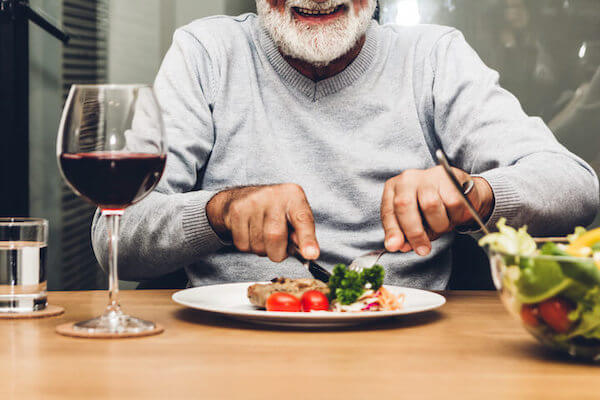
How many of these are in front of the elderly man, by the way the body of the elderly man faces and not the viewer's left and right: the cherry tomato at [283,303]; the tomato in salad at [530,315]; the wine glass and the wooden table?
4

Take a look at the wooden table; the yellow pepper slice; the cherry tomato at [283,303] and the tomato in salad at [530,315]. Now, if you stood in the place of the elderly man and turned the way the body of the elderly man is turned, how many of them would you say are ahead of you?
4

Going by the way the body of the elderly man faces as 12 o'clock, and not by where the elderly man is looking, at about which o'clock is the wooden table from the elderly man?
The wooden table is roughly at 12 o'clock from the elderly man.

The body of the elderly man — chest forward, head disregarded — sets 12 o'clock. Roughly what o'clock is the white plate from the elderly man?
The white plate is roughly at 12 o'clock from the elderly man.

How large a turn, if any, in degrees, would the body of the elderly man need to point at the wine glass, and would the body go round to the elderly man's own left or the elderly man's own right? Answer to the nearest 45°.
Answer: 0° — they already face it

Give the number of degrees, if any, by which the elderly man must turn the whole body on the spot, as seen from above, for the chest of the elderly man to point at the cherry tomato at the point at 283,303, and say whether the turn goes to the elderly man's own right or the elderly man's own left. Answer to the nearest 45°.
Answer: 0° — they already face it

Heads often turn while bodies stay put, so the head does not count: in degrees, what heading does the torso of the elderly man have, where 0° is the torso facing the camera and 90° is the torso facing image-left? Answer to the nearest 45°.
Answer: approximately 0°

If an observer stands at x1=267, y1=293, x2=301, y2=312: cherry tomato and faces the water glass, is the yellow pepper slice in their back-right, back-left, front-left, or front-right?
back-left
